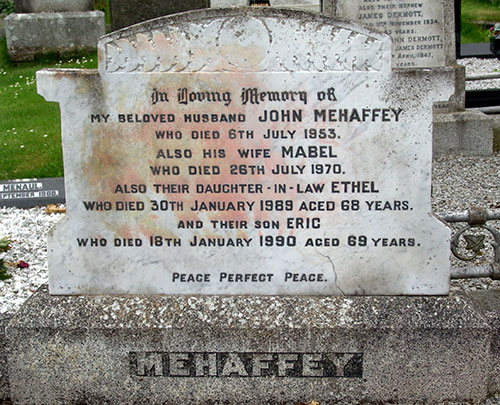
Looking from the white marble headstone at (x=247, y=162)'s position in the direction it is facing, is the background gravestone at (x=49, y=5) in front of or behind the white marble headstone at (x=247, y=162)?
behind

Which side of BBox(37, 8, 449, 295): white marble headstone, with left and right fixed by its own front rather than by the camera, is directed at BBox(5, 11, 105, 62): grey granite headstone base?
back

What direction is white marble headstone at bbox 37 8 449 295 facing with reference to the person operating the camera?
facing the viewer

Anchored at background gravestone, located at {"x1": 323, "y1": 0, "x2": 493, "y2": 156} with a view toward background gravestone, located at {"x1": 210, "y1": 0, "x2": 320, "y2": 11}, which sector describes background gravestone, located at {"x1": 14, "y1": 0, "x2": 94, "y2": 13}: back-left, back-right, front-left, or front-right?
front-left

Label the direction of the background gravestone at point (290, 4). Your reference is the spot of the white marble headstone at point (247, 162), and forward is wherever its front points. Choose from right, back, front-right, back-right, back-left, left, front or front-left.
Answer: back

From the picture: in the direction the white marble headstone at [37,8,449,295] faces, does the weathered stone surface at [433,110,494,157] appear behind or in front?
behind

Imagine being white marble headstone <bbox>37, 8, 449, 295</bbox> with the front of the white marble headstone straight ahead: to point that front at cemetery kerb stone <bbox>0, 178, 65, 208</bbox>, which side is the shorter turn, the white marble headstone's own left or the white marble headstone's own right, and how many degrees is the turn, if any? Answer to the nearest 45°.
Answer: approximately 135° to the white marble headstone's own right

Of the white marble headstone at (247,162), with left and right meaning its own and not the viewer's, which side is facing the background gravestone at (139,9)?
back
